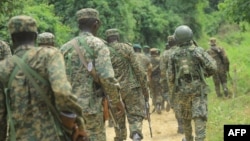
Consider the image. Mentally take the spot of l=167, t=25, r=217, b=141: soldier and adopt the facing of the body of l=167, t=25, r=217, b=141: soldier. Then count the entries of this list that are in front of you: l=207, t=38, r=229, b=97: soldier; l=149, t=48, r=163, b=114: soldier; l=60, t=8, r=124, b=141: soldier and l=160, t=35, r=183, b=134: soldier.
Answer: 3

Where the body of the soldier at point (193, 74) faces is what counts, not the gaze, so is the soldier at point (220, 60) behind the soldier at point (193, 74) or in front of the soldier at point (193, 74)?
in front

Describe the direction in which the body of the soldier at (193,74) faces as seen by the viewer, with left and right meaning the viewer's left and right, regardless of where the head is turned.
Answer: facing away from the viewer

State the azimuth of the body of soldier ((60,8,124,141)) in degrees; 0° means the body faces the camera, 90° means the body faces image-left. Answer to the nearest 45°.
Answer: approximately 225°

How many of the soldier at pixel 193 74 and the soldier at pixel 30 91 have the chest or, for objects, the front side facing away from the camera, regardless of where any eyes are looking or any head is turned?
2

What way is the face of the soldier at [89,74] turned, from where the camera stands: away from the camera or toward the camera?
away from the camera

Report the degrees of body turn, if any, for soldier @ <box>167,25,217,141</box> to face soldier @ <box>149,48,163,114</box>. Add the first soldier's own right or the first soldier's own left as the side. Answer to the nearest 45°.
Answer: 0° — they already face them

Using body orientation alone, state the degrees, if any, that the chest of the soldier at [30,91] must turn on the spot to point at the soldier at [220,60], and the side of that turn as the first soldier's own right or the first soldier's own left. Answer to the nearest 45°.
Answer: approximately 45° to the first soldier's own right

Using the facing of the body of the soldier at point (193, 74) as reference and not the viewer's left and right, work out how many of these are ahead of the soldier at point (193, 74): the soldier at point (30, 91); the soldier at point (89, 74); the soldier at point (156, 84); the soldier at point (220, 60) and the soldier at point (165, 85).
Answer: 3

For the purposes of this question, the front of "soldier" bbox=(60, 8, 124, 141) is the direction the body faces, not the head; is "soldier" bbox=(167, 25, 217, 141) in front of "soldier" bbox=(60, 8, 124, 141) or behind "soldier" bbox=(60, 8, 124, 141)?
in front

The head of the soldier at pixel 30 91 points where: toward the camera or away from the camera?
away from the camera

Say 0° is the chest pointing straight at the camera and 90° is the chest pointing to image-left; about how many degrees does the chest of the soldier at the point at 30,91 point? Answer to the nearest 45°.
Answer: approximately 180°
